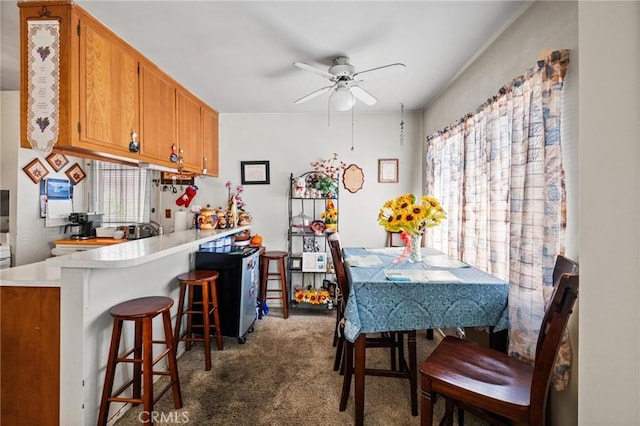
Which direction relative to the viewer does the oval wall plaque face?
toward the camera

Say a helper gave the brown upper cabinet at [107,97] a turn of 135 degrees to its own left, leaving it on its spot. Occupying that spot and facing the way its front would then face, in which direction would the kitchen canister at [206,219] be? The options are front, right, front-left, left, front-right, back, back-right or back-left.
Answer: front-right

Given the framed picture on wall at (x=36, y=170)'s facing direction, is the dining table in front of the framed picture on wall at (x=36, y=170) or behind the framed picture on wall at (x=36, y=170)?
in front

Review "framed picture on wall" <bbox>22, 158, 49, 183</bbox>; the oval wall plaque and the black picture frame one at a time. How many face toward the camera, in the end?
3

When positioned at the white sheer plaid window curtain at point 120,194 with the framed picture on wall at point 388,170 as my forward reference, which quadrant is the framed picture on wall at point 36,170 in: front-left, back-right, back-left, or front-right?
back-right

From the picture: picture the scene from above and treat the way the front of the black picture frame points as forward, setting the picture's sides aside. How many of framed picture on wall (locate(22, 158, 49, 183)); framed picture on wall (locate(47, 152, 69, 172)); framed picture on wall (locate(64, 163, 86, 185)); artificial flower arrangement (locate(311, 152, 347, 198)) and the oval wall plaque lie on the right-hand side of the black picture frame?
3

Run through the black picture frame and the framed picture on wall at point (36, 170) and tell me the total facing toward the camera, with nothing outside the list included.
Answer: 2

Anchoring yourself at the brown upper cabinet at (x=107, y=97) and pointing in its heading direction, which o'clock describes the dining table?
The dining table is roughly at 12 o'clock from the brown upper cabinet.

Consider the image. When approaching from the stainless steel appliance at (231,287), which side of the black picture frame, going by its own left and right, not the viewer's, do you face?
front

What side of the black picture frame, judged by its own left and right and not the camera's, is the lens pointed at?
front
